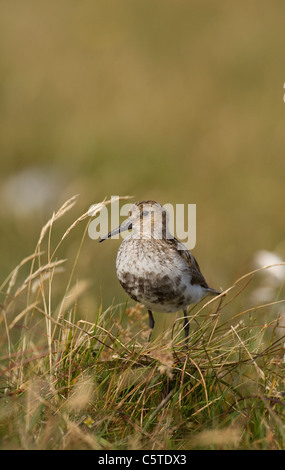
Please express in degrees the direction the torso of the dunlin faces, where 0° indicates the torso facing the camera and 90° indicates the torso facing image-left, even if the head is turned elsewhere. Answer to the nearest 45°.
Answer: approximately 45°
